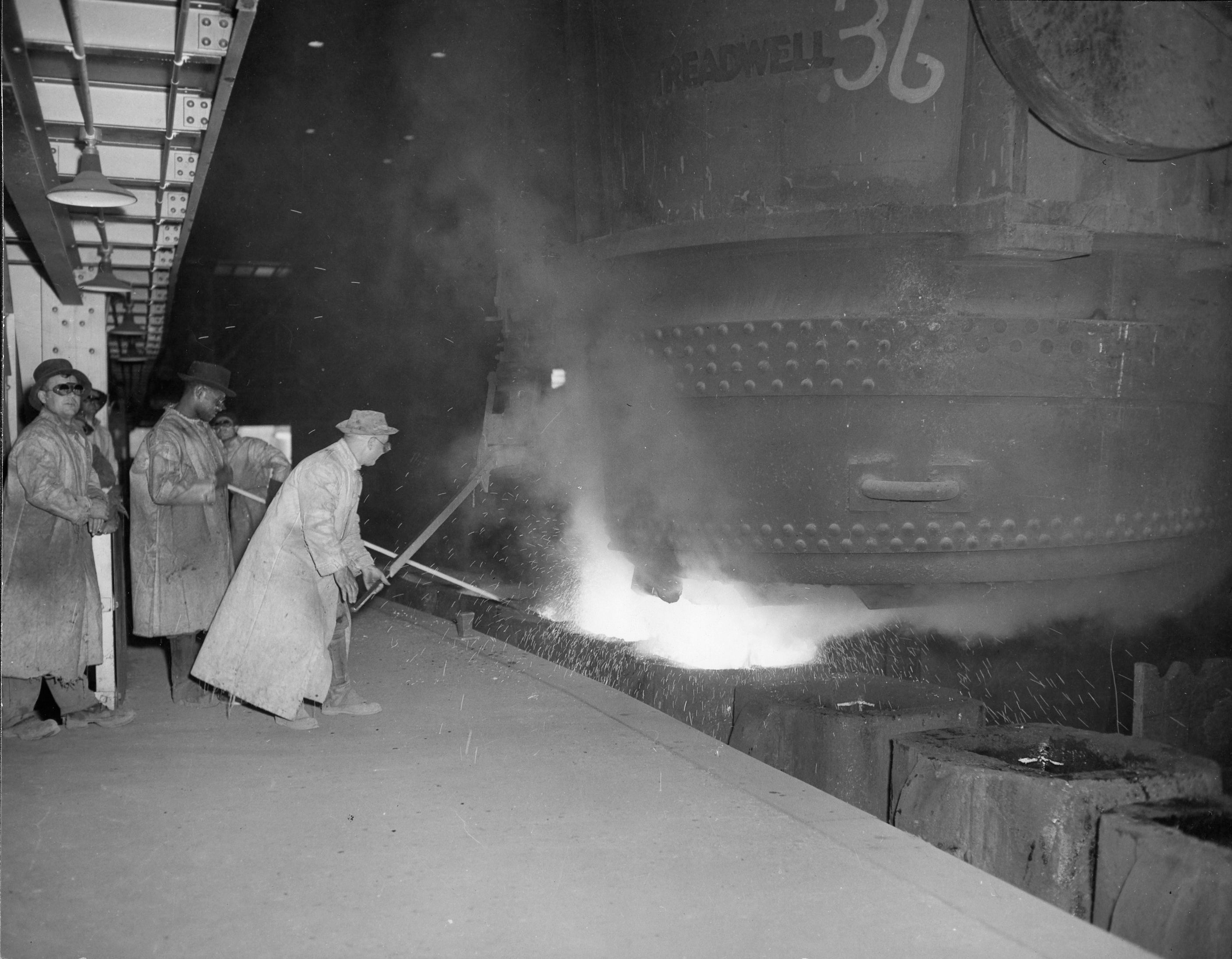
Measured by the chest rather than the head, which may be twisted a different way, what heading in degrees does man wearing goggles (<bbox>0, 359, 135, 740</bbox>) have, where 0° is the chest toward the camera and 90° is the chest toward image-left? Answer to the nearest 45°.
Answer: approximately 315°

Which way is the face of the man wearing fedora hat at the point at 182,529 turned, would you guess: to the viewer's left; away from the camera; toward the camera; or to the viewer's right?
to the viewer's right

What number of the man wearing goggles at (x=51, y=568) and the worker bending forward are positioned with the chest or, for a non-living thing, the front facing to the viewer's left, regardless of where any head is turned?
0

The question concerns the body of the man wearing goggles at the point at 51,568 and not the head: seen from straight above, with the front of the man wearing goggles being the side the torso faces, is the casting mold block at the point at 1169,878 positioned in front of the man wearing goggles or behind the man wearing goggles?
in front

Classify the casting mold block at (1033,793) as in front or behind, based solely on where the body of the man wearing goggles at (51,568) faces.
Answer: in front

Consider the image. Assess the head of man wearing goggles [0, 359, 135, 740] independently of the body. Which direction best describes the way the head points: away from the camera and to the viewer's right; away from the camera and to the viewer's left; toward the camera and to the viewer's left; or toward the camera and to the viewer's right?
toward the camera and to the viewer's right

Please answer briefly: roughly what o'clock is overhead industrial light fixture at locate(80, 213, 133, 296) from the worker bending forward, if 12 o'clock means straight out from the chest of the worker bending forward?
The overhead industrial light fixture is roughly at 8 o'clock from the worker bending forward.

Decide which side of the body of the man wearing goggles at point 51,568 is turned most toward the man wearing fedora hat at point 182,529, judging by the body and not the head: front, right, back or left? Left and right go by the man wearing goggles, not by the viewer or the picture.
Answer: left

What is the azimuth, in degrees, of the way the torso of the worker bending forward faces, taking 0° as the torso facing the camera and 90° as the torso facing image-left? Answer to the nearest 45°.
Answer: approximately 270°

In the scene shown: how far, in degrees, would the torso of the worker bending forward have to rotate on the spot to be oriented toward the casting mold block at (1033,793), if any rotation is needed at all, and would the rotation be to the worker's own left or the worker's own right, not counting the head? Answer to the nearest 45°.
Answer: approximately 45° to the worker's own right
